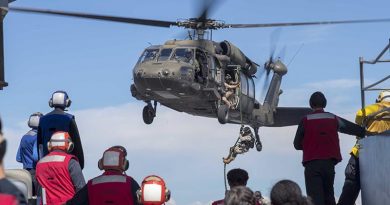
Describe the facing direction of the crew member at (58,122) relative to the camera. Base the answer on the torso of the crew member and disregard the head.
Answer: away from the camera

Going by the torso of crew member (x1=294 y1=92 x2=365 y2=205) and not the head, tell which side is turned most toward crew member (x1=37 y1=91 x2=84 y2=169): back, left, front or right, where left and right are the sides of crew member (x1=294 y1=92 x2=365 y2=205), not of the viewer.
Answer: left

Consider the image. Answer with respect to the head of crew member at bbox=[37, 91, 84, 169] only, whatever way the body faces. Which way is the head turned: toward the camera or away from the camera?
away from the camera

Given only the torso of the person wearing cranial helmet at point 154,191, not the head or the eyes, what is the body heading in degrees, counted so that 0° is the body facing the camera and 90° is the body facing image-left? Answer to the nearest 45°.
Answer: approximately 180°

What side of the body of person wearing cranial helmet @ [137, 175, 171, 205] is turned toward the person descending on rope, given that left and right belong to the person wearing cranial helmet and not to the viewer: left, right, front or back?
front

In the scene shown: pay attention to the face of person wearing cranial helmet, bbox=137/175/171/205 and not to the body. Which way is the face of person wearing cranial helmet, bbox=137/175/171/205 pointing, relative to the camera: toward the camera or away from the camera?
away from the camera

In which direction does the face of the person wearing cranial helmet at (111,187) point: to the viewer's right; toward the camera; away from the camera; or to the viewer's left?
away from the camera

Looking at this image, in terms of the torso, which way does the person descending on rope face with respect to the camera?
to the viewer's left

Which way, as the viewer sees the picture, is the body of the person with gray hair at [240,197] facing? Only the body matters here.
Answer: away from the camera

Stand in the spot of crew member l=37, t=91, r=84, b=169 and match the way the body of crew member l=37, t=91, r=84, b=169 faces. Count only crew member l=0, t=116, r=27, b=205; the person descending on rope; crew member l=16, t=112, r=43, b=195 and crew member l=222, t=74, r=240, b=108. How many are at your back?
1

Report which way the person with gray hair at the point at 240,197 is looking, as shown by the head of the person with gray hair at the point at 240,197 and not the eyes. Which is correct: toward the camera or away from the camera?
away from the camera

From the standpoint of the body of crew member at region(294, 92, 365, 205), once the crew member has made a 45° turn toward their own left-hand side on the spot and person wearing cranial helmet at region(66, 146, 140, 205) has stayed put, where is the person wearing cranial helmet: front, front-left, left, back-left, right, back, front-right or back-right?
left

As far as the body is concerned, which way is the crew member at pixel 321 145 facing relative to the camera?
away from the camera

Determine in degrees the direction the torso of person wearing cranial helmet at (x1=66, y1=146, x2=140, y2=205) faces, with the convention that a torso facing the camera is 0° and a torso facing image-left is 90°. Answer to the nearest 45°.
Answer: approximately 180°

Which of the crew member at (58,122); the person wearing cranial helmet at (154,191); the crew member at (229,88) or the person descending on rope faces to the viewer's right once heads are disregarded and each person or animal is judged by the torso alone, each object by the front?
the crew member at (229,88)
